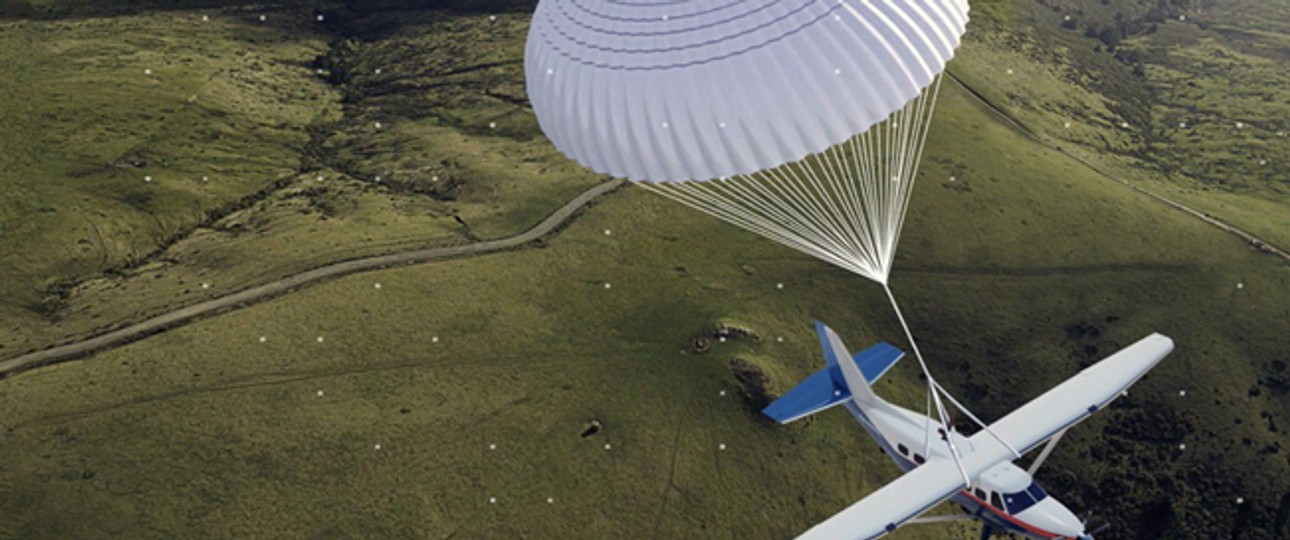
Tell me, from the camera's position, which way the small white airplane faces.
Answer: facing the viewer and to the right of the viewer
